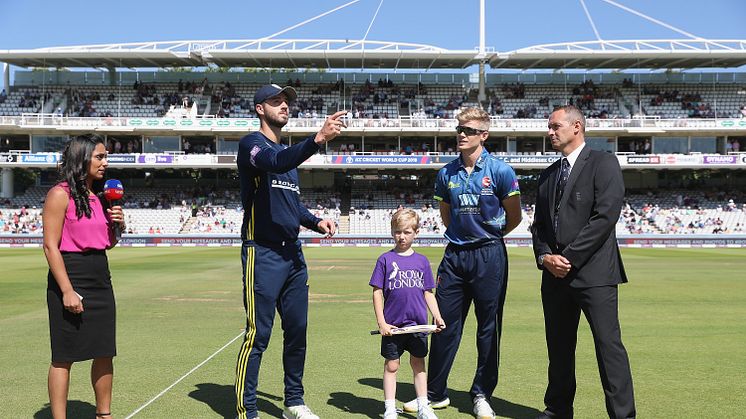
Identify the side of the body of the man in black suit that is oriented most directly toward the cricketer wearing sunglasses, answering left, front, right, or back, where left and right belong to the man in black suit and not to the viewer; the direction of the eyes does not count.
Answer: right

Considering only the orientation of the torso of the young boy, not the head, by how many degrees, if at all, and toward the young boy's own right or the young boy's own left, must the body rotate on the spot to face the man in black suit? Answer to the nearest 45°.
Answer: approximately 90° to the young boy's own left

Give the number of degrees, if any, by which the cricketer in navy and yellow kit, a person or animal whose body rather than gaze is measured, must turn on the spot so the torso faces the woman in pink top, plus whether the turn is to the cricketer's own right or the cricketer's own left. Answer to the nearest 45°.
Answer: approximately 90° to the cricketer's own right

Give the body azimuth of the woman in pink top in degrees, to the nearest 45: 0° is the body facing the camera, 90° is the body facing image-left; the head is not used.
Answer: approximately 315°

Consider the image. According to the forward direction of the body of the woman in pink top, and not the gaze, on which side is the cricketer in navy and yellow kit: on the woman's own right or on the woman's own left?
on the woman's own left

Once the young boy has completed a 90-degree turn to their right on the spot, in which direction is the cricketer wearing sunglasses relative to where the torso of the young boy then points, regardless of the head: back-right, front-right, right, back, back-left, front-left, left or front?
back-right

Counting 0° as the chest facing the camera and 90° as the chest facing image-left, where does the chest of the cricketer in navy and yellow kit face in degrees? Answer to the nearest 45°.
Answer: approximately 315°

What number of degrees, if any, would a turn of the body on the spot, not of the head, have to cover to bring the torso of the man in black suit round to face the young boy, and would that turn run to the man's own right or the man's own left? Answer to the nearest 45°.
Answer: approximately 45° to the man's own right
